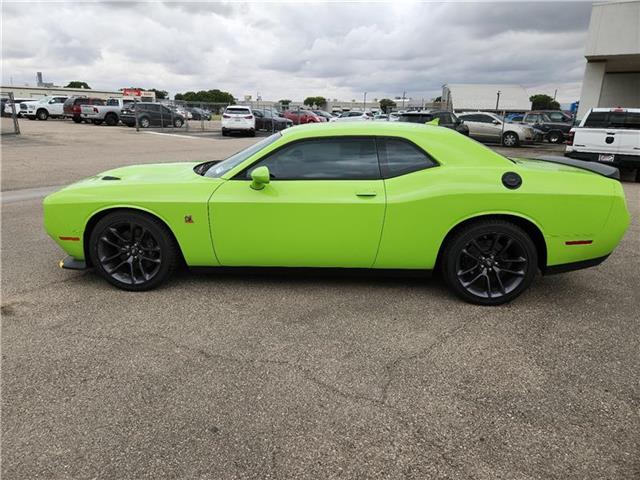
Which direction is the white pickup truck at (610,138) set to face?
away from the camera

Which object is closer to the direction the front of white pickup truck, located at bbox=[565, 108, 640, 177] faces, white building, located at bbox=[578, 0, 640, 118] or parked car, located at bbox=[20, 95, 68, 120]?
the white building

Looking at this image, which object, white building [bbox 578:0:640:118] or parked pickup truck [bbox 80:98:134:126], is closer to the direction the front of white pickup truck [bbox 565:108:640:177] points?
the white building

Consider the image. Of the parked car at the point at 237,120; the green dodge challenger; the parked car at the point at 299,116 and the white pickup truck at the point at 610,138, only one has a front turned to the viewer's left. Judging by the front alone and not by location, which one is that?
the green dodge challenger

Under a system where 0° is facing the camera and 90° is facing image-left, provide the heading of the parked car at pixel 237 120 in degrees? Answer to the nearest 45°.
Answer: approximately 180°

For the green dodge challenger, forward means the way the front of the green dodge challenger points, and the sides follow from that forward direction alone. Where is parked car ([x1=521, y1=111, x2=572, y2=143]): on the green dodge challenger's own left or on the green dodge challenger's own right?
on the green dodge challenger's own right

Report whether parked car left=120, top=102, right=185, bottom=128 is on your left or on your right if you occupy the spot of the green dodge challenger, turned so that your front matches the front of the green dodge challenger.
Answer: on your right

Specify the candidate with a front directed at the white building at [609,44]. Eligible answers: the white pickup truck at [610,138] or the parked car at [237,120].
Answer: the white pickup truck

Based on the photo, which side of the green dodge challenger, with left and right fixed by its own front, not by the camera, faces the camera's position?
left

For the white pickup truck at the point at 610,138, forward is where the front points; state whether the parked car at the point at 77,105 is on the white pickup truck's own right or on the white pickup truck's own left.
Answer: on the white pickup truck's own left
